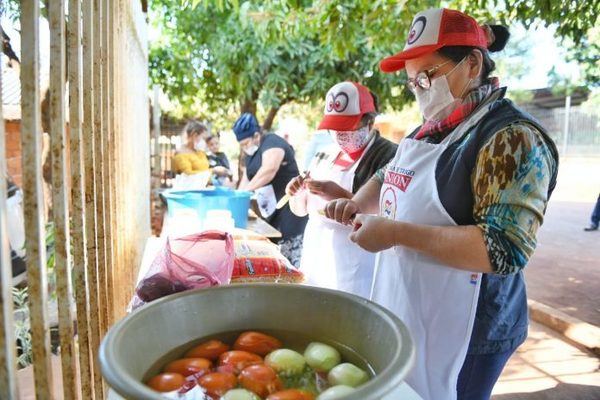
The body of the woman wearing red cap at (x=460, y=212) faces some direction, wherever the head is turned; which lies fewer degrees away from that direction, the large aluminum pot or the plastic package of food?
the large aluminum pot

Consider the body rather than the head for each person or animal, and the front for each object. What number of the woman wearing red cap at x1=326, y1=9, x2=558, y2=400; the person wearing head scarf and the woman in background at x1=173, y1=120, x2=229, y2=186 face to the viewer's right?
1

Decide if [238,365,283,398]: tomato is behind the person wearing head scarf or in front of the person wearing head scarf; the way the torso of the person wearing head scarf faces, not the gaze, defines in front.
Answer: in front

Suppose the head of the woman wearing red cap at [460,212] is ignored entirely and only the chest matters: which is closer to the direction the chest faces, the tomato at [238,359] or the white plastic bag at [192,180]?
the tomato

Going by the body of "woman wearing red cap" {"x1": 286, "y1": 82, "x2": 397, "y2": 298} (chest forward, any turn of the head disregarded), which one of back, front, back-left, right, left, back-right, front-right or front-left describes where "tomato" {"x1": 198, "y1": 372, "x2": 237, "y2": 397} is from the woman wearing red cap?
front-left

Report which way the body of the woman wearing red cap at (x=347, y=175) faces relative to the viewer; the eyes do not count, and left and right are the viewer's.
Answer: facing the viewer and to the left of the viewer

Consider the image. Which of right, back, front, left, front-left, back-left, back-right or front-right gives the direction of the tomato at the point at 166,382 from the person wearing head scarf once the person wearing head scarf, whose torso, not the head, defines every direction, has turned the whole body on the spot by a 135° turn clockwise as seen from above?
back

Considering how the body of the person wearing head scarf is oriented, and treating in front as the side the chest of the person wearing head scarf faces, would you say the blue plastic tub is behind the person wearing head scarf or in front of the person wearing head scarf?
in front

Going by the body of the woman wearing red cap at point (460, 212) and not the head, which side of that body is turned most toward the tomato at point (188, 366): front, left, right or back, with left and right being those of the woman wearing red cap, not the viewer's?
front

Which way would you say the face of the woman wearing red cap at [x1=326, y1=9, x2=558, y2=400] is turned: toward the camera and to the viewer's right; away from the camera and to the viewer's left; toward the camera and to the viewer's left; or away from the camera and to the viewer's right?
toward the camera and to the viewer's left

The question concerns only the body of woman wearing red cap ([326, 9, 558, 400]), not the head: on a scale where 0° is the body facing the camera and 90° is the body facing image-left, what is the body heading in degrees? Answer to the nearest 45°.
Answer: approximately 45°

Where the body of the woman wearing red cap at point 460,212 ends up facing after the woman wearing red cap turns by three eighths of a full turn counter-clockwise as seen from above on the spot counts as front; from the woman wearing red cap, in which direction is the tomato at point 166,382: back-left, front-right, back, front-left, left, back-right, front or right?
back-right
